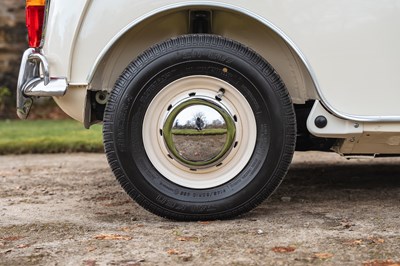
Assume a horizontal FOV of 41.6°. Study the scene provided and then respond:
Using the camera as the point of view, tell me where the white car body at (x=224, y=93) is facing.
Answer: facing to the right of the viewer
